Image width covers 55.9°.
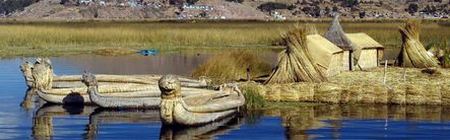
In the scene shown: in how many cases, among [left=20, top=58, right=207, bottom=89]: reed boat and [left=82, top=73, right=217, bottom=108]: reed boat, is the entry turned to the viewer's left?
2

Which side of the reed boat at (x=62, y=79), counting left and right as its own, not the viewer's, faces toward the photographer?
left

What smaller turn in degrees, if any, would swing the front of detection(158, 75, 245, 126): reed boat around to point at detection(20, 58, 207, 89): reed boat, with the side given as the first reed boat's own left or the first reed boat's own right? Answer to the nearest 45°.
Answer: approximately 90° to the first reed boat's own right

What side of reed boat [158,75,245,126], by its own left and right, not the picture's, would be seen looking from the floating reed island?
back

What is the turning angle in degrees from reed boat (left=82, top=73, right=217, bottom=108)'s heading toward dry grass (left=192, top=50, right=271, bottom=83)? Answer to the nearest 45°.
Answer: approximately 135° to its right

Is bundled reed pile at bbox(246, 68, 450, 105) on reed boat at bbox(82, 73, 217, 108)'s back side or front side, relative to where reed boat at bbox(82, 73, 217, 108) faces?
on the back side

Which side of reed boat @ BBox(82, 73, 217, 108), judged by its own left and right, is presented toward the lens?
left

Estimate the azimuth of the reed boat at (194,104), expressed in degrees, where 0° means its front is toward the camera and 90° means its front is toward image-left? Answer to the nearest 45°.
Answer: approximately 45°
